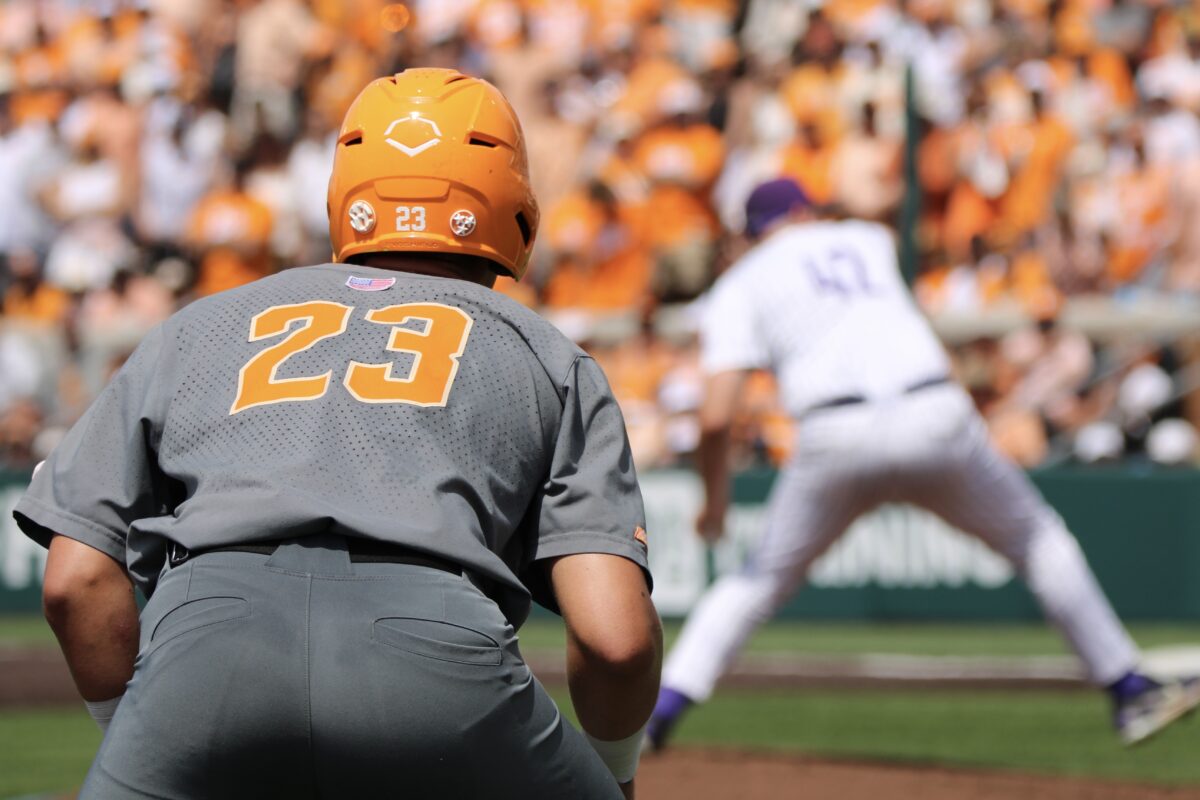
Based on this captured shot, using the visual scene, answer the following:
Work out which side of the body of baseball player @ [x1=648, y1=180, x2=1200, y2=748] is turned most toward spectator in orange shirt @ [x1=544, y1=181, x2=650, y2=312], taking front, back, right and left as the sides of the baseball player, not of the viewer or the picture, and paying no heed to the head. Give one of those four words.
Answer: front

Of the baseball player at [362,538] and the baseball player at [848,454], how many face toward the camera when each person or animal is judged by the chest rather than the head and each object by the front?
0

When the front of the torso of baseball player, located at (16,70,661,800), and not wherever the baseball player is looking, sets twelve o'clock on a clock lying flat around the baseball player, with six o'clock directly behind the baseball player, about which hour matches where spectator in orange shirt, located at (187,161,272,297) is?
The spectator in orange shirt is roughly at 12 o'clock from the baseball player.

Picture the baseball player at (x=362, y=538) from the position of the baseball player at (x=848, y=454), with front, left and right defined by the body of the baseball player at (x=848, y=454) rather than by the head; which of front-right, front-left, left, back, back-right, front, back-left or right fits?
back-left

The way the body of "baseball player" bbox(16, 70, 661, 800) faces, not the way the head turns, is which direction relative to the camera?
away from the camera

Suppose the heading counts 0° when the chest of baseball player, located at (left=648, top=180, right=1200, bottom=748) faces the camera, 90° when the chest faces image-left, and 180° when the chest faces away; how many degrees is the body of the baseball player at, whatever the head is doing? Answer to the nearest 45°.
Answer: approximately 135°

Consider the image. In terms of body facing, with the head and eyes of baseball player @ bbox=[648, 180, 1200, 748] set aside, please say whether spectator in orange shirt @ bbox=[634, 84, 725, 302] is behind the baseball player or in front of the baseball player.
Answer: in front

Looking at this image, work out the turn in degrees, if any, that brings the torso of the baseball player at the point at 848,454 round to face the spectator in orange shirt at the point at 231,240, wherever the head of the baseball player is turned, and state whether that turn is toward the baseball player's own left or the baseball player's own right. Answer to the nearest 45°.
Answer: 0° — they already face them

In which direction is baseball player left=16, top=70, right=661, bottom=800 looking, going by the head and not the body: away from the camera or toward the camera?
away from the camera
